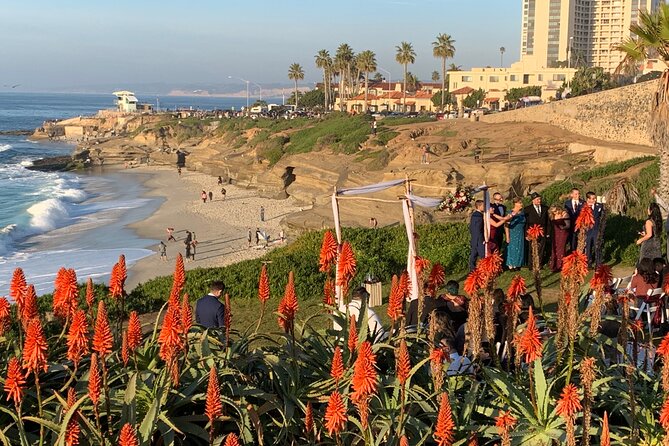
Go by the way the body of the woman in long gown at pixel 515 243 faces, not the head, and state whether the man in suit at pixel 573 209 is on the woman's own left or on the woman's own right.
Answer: on the woman's own left

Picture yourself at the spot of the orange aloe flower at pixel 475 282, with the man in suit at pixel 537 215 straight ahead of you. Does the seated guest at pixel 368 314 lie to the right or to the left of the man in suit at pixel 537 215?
left

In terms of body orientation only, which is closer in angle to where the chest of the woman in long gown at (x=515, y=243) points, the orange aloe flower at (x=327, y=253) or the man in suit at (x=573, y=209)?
the orange aloe flower

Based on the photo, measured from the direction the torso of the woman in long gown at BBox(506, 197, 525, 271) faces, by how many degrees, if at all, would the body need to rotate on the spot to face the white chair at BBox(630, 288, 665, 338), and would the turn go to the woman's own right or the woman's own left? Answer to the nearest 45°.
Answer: approximately 45° to the woman's own left

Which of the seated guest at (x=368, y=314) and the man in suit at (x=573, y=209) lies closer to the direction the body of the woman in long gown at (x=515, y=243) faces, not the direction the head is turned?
the seated guest

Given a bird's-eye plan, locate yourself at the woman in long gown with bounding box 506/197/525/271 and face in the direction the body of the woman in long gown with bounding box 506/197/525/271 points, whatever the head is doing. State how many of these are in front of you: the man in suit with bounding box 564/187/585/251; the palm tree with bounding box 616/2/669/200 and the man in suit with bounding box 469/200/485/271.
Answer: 1

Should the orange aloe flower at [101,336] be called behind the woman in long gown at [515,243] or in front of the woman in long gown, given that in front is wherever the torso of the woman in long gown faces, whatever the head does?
in front

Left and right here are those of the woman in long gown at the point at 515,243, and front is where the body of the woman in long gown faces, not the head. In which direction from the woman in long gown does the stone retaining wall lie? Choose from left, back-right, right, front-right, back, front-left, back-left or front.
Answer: back-right

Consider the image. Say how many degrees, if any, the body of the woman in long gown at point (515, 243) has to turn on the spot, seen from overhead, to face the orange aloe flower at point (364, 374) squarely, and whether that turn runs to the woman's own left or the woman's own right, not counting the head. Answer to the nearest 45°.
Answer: approximately 45° to the woman's own left

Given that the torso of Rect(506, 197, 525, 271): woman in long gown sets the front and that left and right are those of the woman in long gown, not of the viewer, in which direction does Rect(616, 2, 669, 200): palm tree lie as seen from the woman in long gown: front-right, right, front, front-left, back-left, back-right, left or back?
back

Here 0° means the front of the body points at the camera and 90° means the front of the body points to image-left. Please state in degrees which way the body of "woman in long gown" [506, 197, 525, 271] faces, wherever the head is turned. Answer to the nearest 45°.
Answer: approximately 45°

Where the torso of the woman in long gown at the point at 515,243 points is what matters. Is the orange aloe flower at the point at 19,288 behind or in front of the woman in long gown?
in front

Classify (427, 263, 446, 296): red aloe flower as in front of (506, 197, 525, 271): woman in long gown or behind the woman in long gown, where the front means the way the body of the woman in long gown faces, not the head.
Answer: in front
